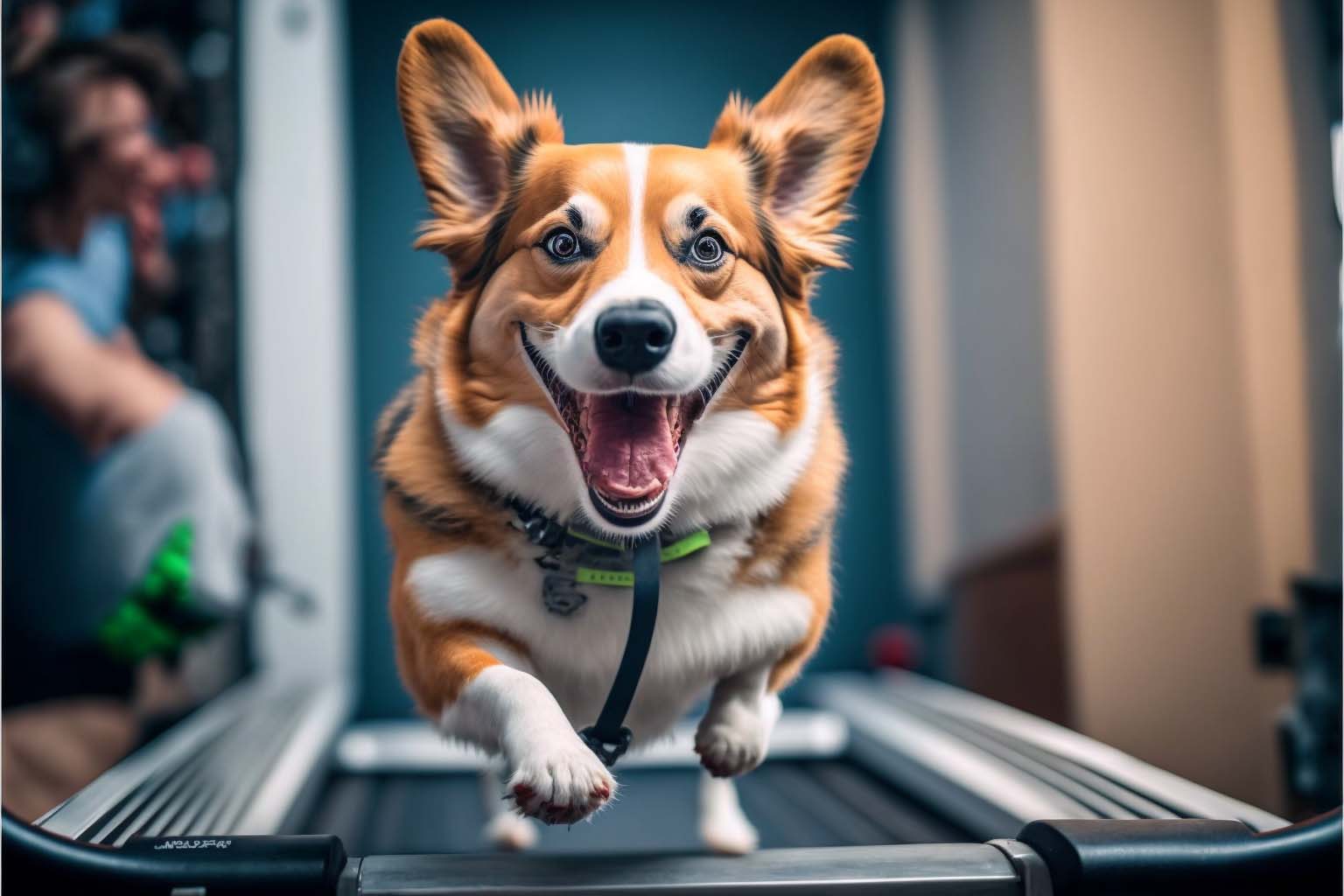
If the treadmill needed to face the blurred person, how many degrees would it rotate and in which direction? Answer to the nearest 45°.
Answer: approximately 135° to its right

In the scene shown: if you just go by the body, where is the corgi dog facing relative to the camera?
toward the camera

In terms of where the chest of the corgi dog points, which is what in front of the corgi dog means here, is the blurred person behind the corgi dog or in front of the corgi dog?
behind

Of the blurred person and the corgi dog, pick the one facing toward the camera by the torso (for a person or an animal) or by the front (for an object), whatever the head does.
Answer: the corgi dog

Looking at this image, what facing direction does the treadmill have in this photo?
toward the camera

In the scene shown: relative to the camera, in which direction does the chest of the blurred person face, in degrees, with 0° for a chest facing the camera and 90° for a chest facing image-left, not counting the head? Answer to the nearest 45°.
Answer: approximately 270°

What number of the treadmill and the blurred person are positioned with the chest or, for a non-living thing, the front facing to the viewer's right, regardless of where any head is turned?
1
